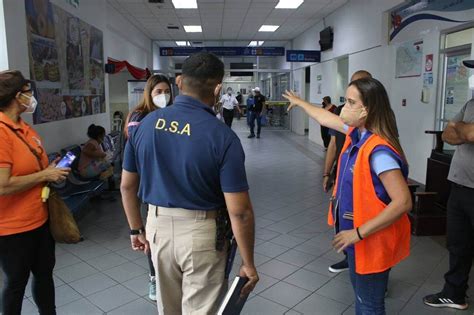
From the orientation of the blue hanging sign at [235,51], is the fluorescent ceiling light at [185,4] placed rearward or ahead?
ahead

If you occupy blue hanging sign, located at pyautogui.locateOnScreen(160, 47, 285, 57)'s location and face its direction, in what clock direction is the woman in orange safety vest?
The woman in orange safety vest is roughly at 12 o'clock from the blue hanging sign.

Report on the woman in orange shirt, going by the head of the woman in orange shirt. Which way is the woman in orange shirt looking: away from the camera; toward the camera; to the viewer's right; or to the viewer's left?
to the viewer's right

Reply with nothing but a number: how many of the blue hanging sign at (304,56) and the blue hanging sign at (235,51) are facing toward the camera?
2

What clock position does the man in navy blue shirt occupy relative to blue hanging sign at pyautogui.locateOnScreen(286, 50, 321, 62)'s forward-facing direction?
The man in navy blue shirt is roughly at 12 o'clock from the blue hanging sign.

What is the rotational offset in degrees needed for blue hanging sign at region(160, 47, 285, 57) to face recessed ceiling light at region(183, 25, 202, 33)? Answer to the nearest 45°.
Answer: approximately 45° to its right

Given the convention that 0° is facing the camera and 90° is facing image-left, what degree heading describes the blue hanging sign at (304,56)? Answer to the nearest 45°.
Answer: approximately 0°

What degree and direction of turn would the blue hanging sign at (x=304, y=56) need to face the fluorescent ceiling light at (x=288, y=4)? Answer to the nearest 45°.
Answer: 0° — it already faces it

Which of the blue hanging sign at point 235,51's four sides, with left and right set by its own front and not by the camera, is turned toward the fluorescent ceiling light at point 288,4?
front

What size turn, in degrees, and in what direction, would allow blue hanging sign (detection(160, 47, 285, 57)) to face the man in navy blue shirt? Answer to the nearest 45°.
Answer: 0° — it already faces them
